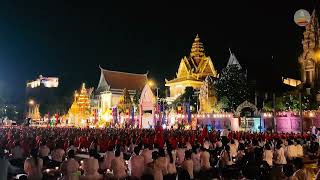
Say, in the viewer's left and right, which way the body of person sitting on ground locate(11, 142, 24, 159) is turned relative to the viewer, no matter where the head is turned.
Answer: facing away from the viewer

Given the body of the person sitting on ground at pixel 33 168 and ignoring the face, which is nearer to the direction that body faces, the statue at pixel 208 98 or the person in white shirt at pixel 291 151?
the statue

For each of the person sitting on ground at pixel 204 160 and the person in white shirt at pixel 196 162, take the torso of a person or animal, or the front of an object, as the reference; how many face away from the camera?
2

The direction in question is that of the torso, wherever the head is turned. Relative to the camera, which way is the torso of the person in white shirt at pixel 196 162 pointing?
away from the camera

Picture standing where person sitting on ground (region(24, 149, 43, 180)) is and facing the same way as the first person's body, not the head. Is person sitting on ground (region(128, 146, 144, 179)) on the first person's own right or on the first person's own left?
on the first person's own right

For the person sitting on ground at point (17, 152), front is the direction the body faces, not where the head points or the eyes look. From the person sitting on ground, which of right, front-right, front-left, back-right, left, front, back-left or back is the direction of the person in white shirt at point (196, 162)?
back-right

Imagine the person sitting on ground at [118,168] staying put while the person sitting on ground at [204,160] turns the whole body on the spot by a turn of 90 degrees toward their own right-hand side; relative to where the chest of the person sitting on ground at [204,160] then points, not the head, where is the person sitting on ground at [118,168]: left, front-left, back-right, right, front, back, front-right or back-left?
back-right

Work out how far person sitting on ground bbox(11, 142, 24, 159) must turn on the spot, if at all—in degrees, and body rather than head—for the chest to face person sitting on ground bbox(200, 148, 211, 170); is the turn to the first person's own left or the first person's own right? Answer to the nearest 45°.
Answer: approximately 135° to the first person's own right

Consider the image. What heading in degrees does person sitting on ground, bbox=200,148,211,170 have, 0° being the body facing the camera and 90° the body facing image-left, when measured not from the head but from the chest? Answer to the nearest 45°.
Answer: approximately 180°

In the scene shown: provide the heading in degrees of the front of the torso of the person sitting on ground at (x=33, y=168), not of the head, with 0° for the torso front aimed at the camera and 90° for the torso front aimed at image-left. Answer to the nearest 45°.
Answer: approximately 180°

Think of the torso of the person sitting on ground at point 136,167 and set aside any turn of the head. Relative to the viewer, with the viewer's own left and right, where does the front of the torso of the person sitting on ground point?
facing away from the viewer

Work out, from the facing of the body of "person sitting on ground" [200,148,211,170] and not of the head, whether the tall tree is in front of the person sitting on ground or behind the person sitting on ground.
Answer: in front

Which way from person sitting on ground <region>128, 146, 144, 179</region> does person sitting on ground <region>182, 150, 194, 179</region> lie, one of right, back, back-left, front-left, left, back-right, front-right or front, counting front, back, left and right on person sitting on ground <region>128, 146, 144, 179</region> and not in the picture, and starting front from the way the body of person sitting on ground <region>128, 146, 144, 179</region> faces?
right
